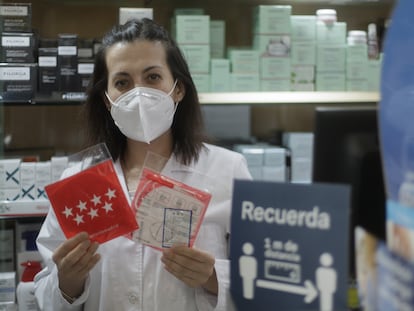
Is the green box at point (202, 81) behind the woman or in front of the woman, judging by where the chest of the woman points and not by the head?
behind

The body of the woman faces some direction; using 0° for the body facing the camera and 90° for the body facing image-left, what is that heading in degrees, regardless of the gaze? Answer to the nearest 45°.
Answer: approximately 0°

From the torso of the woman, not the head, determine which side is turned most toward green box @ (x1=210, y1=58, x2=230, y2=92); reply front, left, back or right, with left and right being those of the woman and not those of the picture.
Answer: back

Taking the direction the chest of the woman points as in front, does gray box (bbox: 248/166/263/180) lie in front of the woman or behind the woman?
behind

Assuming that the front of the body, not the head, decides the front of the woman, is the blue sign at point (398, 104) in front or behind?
in front

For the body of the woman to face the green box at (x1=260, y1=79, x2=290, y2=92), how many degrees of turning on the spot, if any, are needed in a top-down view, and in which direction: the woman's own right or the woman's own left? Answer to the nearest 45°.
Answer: approximately 135° to the woman's own left

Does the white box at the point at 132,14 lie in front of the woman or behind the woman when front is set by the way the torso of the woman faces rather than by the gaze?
behind
